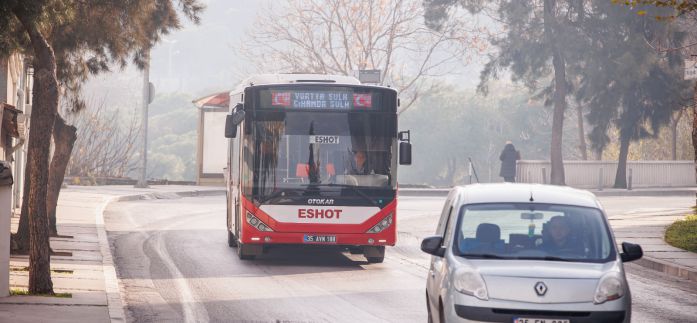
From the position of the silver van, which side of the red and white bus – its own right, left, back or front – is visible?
front

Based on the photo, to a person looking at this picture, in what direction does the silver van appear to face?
facing the viewer

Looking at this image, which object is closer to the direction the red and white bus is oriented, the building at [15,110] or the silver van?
the silver van

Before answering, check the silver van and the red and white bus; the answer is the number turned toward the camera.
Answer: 2

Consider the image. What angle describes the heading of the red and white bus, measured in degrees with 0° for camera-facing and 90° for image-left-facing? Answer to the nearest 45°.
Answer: approximately 0°
